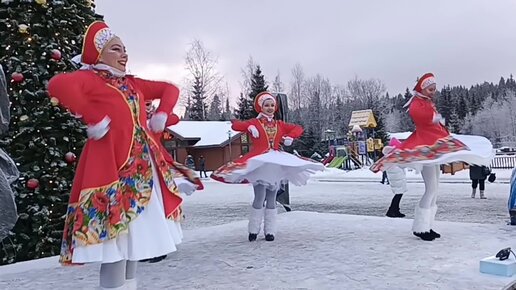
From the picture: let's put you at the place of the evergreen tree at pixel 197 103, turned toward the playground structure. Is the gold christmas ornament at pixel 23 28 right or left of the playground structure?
right

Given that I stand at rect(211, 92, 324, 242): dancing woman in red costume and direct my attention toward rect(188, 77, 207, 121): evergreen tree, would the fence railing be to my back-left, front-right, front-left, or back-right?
front-right

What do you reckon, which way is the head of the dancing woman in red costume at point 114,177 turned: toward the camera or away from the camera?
toward the camera

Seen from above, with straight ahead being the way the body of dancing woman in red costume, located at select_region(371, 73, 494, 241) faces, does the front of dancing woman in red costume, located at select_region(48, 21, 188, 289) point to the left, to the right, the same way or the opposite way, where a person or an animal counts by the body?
the same way

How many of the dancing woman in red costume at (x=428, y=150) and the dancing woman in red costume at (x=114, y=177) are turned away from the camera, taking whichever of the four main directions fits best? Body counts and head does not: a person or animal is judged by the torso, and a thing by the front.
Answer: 0

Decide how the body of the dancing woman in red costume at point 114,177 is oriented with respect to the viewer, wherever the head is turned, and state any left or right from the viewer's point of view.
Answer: facing the viewer and to the right of the viewer

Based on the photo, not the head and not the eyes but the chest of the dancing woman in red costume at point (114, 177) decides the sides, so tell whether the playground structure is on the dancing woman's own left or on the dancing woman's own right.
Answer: on the dancing woman's own left
